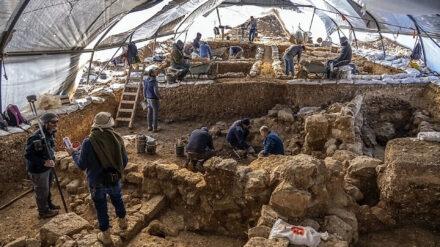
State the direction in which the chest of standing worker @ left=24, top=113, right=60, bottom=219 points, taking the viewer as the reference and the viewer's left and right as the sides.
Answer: facing to the right of the viewer

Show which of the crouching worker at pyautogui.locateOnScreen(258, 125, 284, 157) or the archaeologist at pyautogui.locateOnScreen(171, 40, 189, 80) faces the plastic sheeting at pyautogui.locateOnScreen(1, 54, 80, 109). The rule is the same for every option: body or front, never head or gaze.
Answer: the crouching worker

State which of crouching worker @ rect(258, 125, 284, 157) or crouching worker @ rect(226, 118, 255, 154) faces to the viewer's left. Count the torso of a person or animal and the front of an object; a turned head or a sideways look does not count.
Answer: crouching worker @ rect(258, 125, 284, 157)

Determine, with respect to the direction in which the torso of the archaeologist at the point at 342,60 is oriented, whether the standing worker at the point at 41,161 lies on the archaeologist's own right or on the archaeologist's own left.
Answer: on the archaeologist's own left

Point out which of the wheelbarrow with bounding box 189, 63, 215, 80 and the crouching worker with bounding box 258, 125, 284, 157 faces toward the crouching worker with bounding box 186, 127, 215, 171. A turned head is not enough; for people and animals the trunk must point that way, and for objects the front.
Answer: the crouching worker with bounding box 258, 125, 284, 157

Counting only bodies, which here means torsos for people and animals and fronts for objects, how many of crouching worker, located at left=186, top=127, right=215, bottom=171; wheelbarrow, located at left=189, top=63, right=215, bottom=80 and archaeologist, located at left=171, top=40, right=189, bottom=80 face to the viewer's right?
2

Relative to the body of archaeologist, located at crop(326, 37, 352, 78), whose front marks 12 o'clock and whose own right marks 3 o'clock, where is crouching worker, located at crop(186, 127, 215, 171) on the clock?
The crouching worker is roughly at 10 o'clock from the archaeologist.
